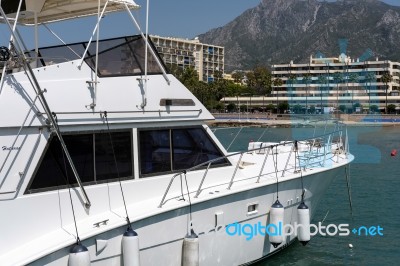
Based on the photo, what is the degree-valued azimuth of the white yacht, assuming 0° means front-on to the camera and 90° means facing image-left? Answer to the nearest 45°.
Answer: approximately 225°
